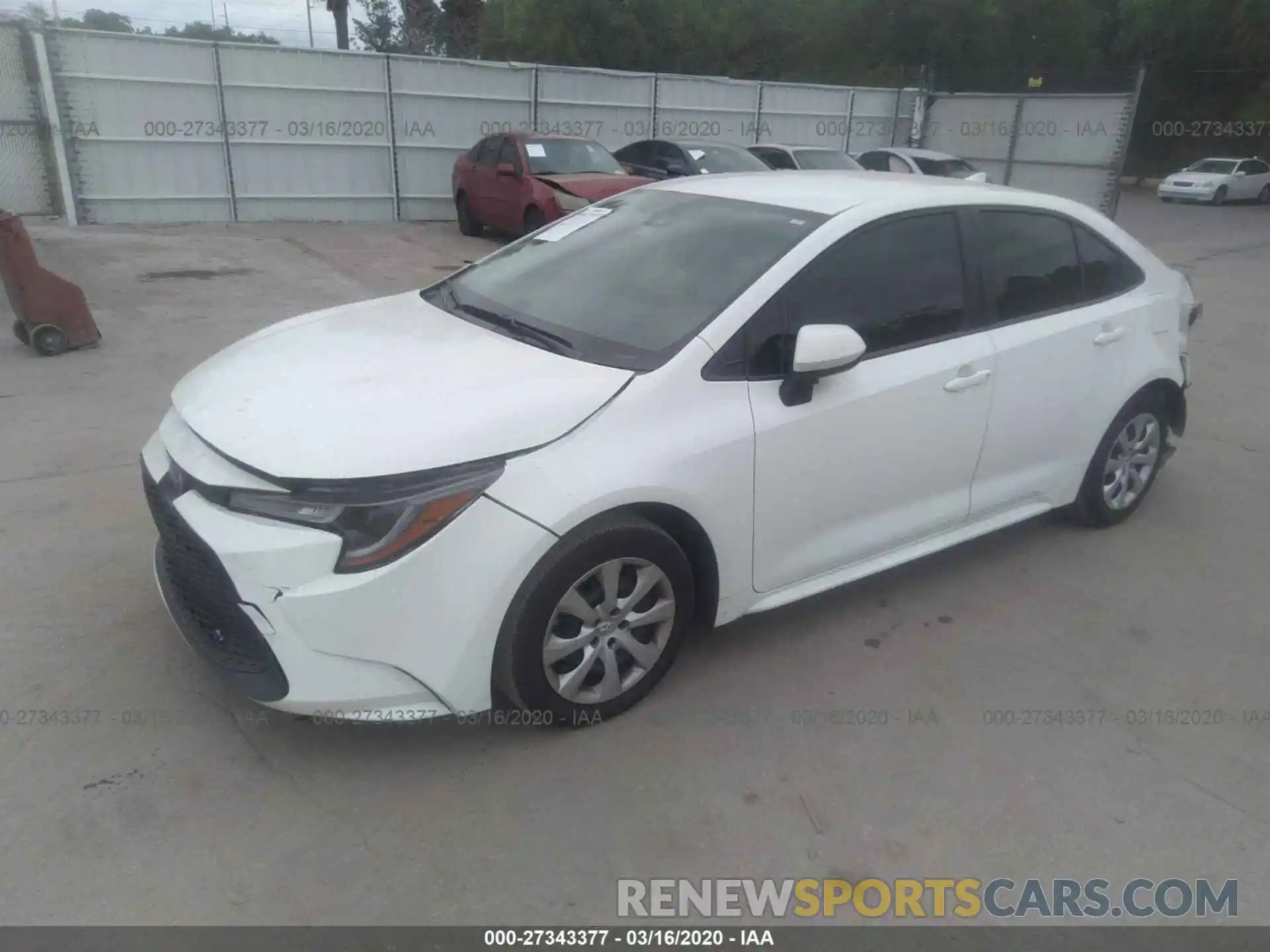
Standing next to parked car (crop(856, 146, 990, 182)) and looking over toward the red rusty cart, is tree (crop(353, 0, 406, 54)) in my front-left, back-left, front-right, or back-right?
back-right

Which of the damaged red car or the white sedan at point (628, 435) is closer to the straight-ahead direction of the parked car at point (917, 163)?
the white sedan

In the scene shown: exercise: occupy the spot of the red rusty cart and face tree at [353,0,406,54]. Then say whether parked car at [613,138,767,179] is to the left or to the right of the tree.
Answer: right

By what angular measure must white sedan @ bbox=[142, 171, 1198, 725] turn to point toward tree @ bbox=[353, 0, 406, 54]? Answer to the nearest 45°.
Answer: approximately 135° to its right

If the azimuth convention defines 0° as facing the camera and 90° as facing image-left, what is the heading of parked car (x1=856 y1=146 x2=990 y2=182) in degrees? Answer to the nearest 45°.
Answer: approximately 315°

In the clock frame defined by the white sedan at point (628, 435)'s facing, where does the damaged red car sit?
The damaged red car is roughly at 4 o'clock from the white sedan.

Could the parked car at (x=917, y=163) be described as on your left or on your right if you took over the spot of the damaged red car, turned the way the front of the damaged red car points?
on your left

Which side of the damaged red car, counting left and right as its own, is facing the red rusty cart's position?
right
